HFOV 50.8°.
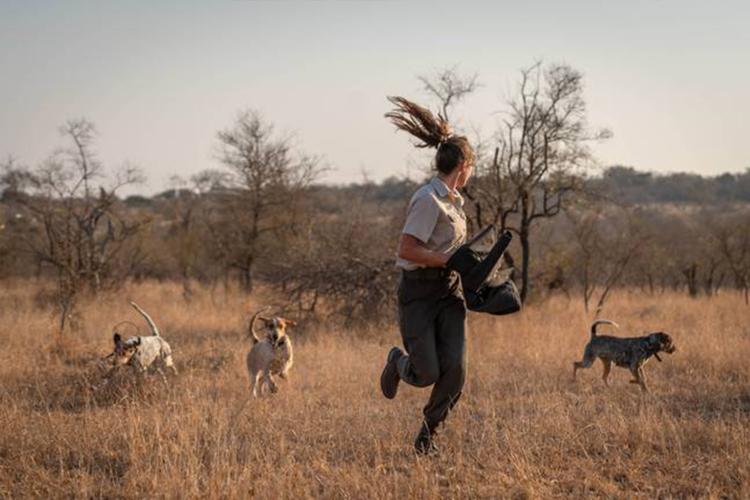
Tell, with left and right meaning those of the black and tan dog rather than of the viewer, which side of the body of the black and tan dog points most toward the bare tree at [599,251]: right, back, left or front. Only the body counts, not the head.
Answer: left

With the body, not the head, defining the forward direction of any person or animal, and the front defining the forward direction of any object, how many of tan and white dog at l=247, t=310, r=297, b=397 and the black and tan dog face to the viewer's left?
0

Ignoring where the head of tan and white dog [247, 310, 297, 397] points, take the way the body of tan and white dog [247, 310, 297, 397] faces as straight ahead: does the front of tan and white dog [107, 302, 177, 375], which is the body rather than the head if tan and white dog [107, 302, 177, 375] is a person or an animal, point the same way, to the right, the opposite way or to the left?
to the right

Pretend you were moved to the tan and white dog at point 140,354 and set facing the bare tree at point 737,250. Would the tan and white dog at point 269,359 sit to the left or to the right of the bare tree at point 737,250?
right

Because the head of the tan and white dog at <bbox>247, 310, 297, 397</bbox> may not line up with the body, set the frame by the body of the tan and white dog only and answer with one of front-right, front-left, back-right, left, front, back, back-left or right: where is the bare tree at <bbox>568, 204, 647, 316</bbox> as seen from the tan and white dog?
back-left

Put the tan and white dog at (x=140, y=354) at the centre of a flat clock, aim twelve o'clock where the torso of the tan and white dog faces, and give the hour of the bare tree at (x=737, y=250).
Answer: The bare tree is roughly at 5 o'clock from the tan and white dog.

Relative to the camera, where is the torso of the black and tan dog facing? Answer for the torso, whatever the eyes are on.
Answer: to the viewer's right

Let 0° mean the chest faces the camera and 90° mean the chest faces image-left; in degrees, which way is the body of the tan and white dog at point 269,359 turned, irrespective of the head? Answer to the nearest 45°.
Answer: approximately 0°

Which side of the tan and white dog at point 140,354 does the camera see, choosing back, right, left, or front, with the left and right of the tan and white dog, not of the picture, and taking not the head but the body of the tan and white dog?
left

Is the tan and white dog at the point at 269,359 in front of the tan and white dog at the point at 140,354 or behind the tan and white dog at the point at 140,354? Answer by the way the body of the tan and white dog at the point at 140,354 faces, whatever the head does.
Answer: behind

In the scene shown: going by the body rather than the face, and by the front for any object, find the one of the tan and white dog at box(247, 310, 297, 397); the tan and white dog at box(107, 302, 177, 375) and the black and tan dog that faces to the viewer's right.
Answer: the black and tan dog

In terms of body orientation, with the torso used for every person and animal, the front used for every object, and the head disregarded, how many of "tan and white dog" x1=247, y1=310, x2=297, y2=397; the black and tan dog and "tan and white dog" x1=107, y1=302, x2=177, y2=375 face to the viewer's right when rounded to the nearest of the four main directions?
1

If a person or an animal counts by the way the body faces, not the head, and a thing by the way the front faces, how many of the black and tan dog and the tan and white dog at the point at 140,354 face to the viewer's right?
1
